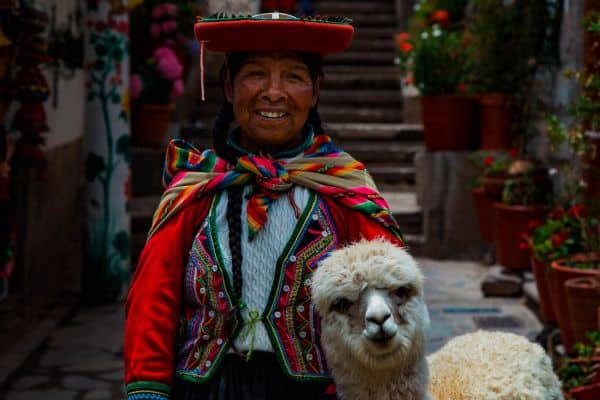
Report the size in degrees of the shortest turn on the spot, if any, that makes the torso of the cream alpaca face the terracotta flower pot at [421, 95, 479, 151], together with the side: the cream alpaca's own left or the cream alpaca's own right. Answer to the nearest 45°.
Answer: approximately 135° to the cream alpaca's own right

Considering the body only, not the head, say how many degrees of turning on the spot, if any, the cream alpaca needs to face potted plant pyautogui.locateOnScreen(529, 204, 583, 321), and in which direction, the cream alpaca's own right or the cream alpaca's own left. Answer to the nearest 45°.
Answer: approximately 135° to the cream alpaca's own right

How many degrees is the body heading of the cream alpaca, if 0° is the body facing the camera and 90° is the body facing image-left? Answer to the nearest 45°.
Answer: approximately 45°

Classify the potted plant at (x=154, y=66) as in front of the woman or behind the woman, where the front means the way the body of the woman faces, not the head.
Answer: behind

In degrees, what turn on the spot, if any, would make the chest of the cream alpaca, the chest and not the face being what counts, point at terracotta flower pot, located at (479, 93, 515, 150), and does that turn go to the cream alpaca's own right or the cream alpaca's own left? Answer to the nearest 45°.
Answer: approximately 135° to the cream alpaca's own right

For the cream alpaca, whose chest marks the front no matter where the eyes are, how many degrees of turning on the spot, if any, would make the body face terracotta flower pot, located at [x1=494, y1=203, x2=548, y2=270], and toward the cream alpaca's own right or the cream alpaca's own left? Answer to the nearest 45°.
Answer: approximately 135° to the cream alpaca's own right
